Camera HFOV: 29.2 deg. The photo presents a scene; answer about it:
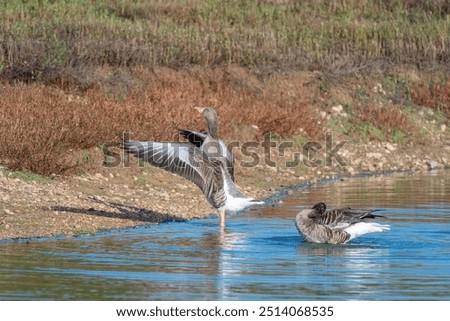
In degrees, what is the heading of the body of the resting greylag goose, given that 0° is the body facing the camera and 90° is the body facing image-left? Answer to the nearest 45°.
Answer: approximately 90°
